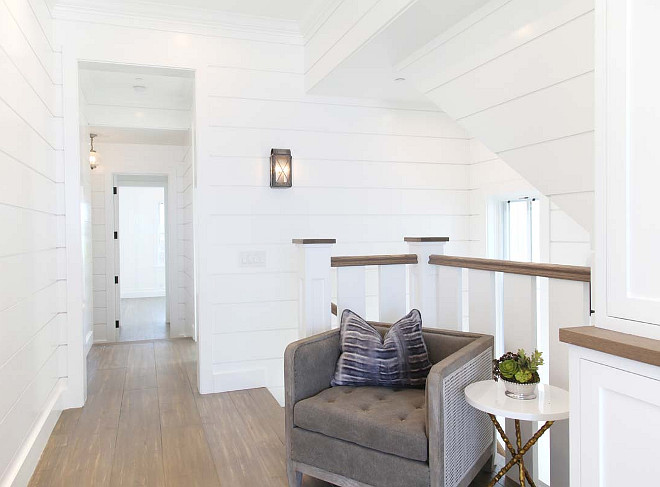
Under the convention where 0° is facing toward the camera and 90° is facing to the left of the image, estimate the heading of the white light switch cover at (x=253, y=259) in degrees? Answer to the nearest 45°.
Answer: approximately 0°

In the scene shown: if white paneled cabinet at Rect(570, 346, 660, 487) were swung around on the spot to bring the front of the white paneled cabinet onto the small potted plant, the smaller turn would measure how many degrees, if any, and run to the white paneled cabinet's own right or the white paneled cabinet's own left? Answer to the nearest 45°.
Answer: approximately 90° to the white paneled cabinet's own right

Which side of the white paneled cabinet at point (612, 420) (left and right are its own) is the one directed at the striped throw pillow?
right

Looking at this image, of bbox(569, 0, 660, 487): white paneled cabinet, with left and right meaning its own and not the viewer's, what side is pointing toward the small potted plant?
right

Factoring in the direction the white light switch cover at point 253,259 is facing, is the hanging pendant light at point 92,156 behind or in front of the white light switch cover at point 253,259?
behind
